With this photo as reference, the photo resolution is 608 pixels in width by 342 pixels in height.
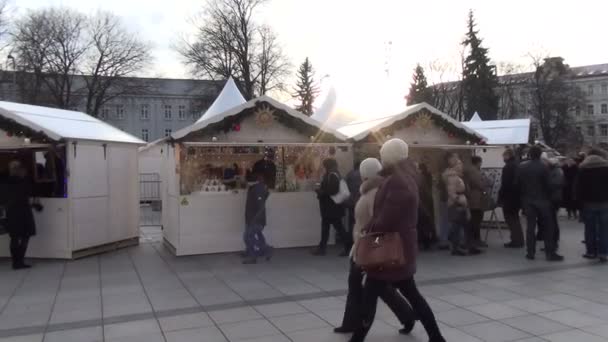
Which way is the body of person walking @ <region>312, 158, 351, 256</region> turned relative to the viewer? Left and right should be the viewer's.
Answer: facing to the left of the viewer

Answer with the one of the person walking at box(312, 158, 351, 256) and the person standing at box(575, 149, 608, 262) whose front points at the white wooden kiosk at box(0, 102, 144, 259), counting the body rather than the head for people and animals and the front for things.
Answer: the person walking at box(312, 158, 351, 256)

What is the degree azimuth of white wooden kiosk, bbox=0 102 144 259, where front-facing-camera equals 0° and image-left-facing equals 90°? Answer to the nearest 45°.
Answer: approximately 45°

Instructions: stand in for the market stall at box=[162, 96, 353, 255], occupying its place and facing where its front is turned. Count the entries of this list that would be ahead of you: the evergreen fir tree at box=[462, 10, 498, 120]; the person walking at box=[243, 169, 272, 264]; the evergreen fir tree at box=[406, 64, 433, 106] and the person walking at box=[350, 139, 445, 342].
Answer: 2

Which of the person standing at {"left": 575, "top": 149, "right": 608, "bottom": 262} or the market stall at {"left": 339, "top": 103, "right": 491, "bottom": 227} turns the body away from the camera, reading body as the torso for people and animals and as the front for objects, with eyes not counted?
the person standing

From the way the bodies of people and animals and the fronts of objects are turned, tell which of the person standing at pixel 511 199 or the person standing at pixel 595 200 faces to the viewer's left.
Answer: the person standing at pixel 511 199

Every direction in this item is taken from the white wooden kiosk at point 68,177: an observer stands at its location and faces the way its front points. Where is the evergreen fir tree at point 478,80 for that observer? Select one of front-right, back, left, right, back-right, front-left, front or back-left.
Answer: back
